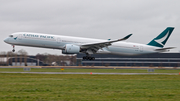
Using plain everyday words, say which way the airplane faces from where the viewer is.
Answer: facing to the left of the viewer
